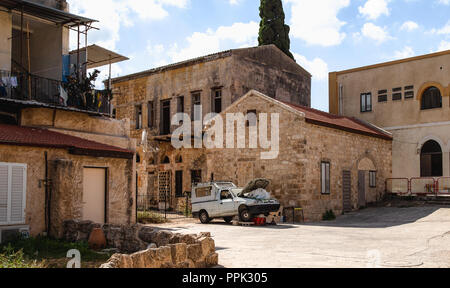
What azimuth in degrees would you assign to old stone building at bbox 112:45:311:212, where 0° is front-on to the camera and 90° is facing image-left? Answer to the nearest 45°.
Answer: approximately 45°

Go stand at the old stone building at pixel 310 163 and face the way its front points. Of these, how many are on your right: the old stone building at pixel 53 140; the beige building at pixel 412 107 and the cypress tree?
1

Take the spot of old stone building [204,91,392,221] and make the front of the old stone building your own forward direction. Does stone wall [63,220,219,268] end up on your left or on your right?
on your right

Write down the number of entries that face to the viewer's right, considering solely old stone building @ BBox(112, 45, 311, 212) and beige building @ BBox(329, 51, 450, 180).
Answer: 0

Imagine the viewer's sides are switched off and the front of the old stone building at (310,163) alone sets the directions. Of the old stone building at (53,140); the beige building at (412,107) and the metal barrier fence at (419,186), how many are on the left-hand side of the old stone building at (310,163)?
2

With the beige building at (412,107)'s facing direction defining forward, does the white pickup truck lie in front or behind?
in front

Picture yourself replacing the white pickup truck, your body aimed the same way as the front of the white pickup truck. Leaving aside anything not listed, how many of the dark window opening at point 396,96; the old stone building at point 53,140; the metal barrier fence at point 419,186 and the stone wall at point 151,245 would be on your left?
2

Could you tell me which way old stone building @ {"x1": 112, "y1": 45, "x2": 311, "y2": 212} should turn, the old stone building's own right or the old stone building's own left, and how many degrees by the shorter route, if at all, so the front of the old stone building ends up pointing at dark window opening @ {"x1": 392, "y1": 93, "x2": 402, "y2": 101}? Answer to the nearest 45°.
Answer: approximately 135° to the old stone building's own left

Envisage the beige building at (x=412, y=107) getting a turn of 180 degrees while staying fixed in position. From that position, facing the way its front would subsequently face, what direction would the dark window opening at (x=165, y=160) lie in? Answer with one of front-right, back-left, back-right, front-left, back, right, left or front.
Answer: back-left
